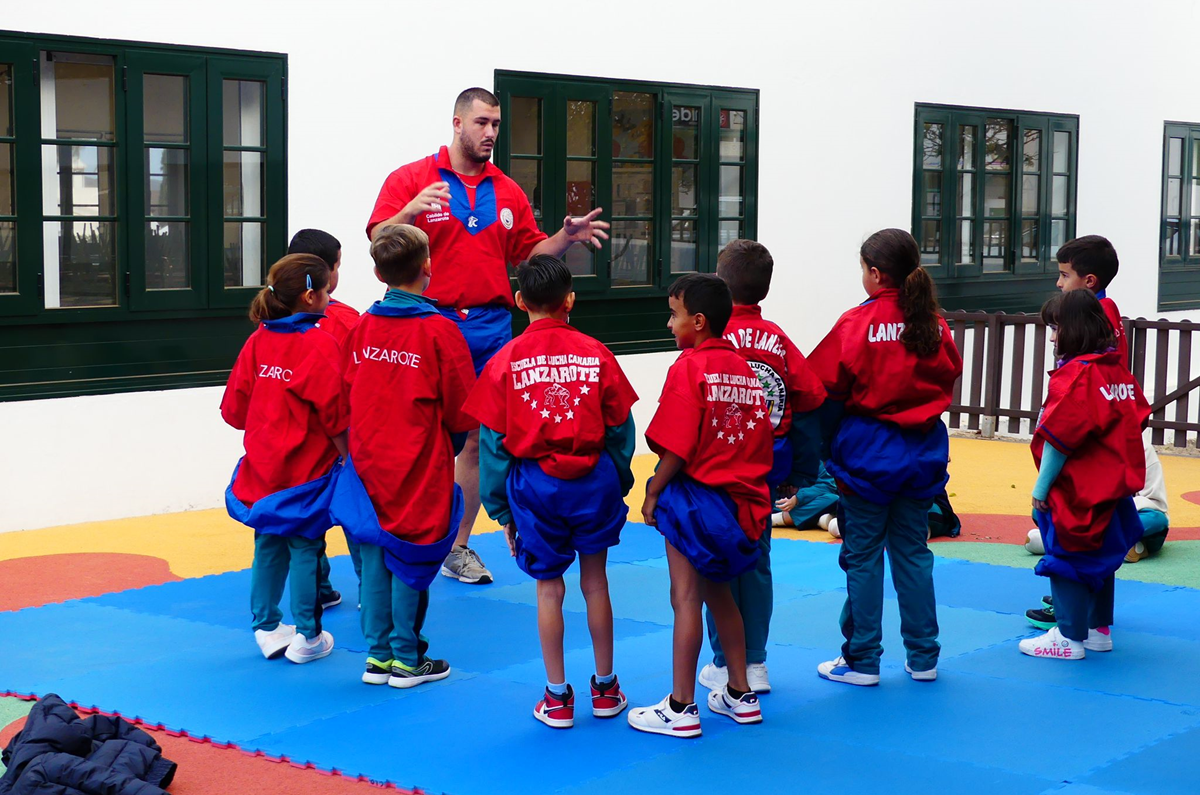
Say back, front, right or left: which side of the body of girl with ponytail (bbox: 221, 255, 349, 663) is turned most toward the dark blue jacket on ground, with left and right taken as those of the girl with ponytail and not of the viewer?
back

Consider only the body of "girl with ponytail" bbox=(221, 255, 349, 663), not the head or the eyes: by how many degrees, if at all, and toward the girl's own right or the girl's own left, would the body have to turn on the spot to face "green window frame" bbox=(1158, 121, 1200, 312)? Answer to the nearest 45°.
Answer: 0° — they already face it

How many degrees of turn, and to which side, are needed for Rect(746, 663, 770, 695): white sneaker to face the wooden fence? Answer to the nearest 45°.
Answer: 0° — it already faces it

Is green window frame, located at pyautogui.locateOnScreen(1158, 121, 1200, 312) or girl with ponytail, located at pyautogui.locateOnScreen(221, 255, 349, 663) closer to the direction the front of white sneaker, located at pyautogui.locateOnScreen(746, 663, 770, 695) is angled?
the green window frame

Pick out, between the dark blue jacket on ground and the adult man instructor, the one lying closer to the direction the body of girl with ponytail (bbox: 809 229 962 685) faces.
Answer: the adult man instructor

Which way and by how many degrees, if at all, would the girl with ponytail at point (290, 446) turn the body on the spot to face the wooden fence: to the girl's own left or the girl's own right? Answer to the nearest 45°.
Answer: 0° — they already face it

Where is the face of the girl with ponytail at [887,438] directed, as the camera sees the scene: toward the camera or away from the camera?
away from the camera

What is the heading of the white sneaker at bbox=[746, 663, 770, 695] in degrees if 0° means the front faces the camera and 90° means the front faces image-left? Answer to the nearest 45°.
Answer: approximately 180°

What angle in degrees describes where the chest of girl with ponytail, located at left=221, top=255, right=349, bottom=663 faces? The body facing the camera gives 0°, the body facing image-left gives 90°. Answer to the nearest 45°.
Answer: approximately 225°

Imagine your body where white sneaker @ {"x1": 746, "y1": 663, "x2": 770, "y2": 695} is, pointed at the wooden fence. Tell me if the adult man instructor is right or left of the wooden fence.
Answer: left

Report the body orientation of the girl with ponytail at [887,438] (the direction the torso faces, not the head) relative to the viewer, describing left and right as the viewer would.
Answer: facing away from the viewer and to the left of the viewer
